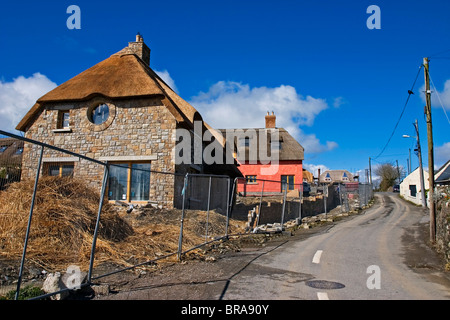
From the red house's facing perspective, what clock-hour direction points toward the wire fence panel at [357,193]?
The wire fence panel is roughly at 10 o'clock from the red house.

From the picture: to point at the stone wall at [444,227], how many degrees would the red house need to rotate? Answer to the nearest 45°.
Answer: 0° — it already faces it

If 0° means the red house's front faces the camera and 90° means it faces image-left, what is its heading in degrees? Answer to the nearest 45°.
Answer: approximately 0°

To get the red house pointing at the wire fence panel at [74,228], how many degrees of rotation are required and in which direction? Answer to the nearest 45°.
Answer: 0° — it already faces it

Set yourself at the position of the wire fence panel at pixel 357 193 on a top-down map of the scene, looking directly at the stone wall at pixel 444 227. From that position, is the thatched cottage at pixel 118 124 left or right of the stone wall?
right

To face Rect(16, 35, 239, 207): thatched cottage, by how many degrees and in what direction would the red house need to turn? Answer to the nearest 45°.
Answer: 0° — it already faces it
